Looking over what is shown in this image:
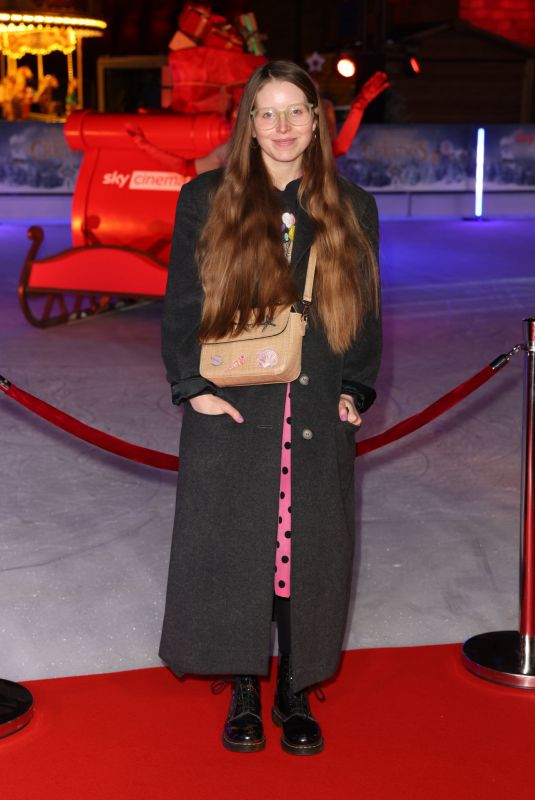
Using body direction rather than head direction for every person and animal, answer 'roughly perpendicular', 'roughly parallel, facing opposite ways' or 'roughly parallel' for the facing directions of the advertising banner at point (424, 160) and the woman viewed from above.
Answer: roughly parallel

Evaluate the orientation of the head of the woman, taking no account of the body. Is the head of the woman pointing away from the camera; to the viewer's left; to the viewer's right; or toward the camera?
toward the camera

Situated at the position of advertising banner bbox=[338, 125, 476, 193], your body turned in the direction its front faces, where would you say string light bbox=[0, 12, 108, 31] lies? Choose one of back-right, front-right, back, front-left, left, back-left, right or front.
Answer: right

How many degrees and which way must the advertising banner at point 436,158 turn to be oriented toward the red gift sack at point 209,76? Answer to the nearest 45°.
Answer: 0° — it already faces it

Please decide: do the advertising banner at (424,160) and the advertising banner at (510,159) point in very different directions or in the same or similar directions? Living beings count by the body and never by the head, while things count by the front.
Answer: same or similar directions

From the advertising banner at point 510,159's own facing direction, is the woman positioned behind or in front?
in front

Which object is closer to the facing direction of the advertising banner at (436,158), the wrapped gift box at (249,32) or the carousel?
the wrapped gift box

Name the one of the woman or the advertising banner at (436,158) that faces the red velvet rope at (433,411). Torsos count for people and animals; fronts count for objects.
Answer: the advertising banner

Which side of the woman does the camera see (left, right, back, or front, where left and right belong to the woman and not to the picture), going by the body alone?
front

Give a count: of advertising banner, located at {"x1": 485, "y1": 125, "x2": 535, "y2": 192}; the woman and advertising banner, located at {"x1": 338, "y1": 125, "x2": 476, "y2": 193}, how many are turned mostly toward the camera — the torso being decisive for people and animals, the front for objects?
3

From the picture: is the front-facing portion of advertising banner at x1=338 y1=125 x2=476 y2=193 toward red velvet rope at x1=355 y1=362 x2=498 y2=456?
yes

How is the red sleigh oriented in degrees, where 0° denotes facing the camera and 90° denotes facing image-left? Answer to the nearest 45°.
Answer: approximately 45°

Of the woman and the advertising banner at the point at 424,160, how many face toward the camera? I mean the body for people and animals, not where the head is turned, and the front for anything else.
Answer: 2
